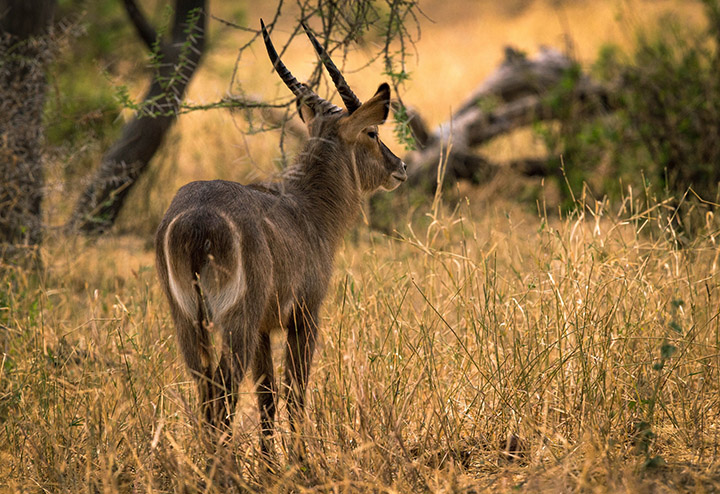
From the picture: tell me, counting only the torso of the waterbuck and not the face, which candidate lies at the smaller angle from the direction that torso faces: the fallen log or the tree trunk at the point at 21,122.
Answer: the fallen log

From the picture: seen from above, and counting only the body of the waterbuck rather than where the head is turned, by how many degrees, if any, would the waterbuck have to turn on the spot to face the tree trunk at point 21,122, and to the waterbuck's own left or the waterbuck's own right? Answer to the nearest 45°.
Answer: approximately 90° to the waterbuck's own left

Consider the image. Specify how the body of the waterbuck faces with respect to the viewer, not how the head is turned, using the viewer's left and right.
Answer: facing away from the viewer and to the right of the viewer
